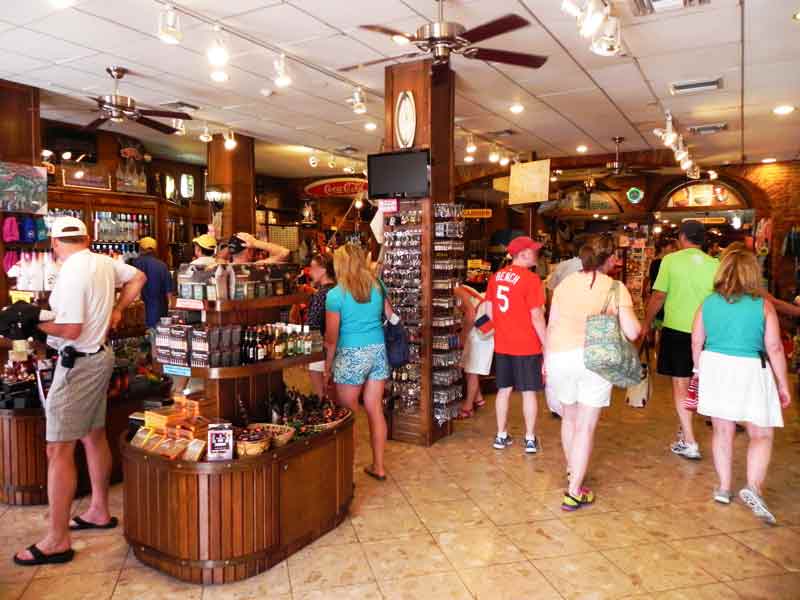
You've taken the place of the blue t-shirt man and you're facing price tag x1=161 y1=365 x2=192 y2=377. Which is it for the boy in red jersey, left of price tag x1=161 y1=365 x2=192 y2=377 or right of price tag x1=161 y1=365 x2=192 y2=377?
left

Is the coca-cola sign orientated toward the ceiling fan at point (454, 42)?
yes

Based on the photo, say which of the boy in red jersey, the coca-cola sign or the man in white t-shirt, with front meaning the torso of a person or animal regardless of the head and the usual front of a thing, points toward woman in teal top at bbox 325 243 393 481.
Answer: the coca-cola sign

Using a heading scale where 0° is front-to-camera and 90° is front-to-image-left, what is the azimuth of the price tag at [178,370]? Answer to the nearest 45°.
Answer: approximately 0°

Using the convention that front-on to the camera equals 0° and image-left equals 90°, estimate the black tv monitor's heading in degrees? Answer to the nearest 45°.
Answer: approximately 0°

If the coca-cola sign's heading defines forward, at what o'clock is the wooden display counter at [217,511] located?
The wooden display counter is roughly at 12 o'clock from the coca-cola sign.

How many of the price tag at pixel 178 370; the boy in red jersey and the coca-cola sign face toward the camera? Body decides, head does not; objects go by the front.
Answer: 2

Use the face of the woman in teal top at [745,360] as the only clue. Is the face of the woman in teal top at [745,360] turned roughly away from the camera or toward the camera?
away from the camera

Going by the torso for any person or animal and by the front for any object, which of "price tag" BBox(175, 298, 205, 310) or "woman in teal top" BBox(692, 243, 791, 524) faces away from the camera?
the woman in teal top

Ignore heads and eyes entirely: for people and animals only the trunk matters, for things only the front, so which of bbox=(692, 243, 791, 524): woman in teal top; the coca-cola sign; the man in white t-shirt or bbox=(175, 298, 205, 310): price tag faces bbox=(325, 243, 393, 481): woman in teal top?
the coca-cola sign

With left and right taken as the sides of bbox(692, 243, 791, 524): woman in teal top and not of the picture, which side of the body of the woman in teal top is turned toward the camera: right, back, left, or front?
back
